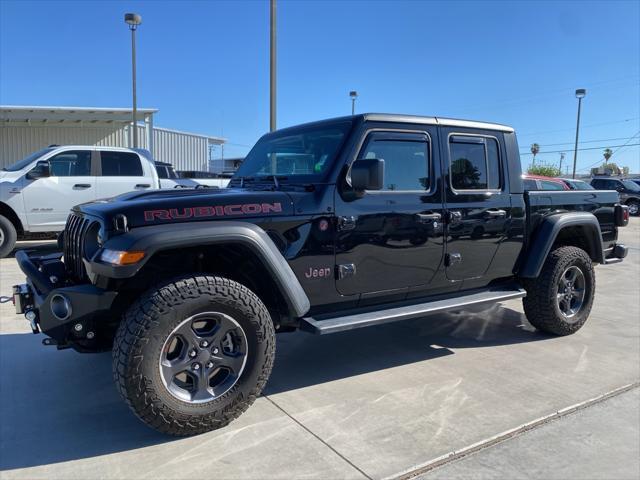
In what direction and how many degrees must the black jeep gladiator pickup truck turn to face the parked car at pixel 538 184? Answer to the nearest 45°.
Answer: approximately 180°

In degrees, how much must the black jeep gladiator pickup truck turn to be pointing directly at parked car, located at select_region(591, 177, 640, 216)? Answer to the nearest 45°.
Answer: approximately 180°

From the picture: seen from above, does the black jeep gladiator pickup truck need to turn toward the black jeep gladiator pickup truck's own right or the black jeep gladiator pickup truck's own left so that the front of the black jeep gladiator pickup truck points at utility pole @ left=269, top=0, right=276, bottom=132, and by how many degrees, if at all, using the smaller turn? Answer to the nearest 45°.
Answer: approximately 135° to the black jeep gladiator pickup truck's own right

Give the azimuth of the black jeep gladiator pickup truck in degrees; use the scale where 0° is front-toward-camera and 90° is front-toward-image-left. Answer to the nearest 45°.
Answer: approximately 45°

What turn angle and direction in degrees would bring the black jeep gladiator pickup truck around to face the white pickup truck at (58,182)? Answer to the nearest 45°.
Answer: approximately 90° to its right

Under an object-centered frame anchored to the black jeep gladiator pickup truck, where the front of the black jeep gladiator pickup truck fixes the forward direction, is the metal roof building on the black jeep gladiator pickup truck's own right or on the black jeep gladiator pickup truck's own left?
on the black jeep gladiator pickup truck's own right
